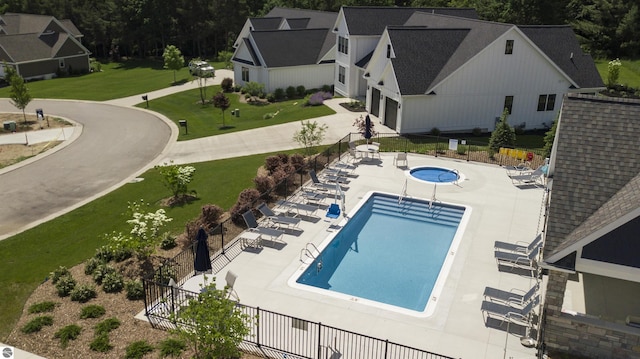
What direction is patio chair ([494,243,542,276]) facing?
to the viewer's left

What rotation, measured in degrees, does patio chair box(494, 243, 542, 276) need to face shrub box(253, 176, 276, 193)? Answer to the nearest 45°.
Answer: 0° — it already faces it

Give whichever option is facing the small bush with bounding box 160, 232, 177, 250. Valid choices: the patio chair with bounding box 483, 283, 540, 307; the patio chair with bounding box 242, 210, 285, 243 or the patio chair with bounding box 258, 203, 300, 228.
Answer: the patio chair with bounding box 483, 283, 540, 307

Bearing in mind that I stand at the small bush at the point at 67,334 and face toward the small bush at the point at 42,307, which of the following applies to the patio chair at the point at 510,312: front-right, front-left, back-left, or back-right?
back-right

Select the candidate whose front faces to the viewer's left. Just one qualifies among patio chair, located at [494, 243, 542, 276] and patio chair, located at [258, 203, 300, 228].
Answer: patio chair, located at [494, 243, 542, 276]

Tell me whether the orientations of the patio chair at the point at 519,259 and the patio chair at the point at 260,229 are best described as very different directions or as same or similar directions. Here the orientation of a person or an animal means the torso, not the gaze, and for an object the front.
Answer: very different directions

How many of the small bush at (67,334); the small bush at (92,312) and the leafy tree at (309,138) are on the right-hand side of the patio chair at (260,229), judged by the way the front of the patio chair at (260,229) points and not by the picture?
2

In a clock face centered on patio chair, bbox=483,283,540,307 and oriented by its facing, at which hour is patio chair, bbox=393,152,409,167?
patio chair, bbox=393,152,409,167 is roughly at 2 o'clock from patio chair, bbox=483,283,540,307.

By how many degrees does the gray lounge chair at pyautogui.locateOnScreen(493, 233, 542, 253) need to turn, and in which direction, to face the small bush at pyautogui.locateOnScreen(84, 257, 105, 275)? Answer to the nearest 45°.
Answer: approximately 45° to its left

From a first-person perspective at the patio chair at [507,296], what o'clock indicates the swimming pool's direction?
The swimming pool is roughly at 1 o'clock from the patio chair.

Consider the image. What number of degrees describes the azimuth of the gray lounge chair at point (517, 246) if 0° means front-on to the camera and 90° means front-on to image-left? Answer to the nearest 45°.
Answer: approximately 90°

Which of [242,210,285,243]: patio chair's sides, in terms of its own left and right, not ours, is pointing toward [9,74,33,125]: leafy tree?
back

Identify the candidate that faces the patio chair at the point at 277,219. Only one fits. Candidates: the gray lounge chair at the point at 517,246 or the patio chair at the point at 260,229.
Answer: the gray lounge chair

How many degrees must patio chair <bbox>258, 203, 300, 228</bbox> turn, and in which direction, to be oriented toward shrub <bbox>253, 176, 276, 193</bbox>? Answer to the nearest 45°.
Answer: approximately 135° to its left

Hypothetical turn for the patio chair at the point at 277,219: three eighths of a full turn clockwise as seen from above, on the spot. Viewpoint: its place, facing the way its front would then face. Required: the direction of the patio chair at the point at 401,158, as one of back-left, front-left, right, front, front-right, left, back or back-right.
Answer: back-right

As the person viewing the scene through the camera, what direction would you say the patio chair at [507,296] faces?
facing to the left of the viewer
